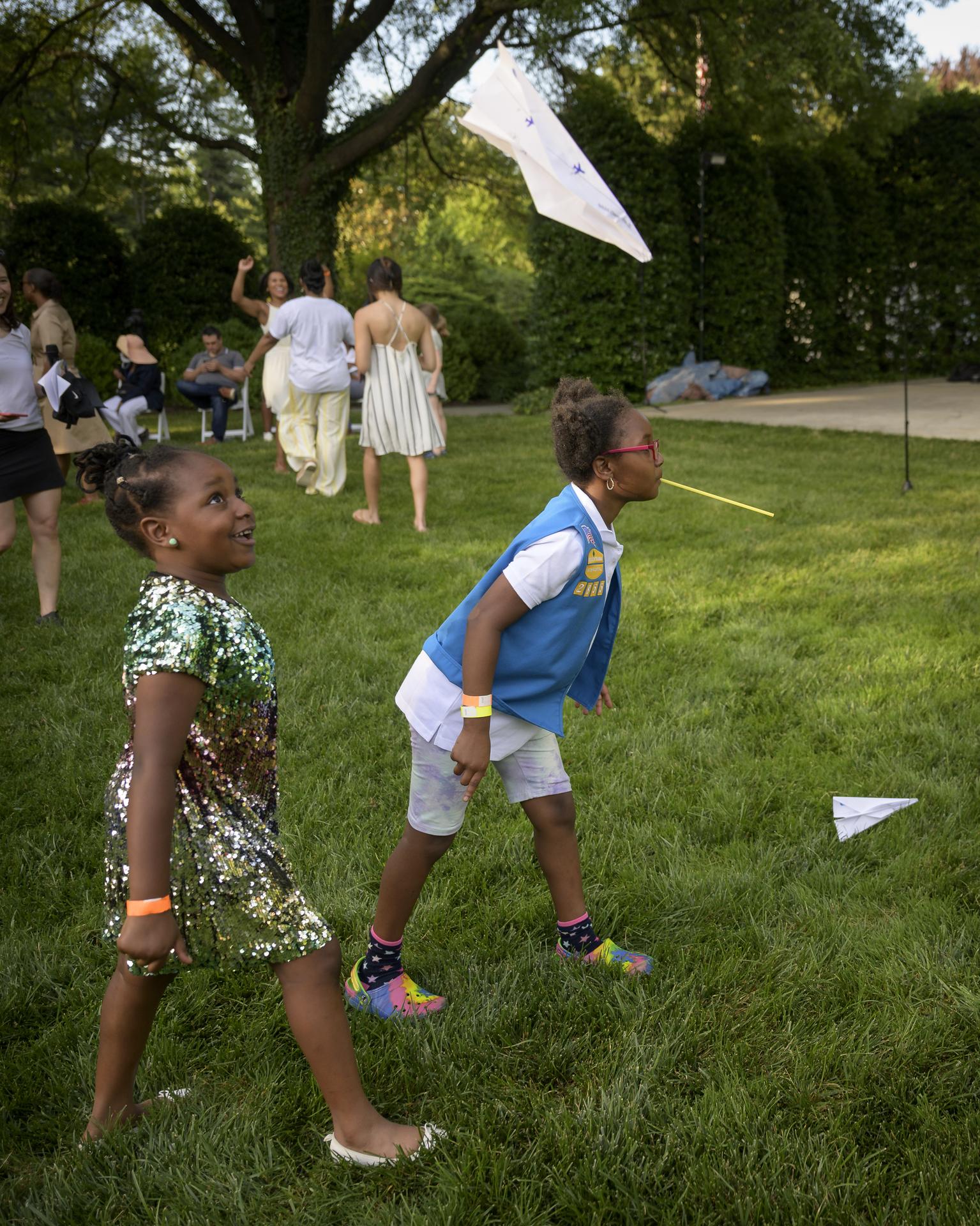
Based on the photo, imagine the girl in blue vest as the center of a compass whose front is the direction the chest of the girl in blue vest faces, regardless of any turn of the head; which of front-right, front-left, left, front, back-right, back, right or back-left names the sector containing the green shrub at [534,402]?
left

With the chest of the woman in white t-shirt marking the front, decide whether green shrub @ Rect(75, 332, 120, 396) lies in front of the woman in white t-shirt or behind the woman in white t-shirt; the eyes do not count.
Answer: in front

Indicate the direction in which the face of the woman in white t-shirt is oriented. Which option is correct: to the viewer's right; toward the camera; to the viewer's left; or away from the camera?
away from the camera

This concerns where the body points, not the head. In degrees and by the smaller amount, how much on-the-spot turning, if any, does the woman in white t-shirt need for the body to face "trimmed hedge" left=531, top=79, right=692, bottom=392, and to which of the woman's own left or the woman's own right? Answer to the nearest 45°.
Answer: approximately 45° to the woman's own right

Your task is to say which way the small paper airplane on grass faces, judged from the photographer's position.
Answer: facing to the right of the viewer

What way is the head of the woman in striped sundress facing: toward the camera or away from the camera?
away from the camera

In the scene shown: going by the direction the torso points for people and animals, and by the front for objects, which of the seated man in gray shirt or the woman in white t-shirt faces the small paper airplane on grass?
the seated man in gray shirt

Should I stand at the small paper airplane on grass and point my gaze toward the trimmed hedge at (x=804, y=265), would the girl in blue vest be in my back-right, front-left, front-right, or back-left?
back-left

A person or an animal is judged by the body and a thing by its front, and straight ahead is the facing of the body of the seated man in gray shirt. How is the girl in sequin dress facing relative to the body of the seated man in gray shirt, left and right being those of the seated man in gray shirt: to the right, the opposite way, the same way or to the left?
to the left

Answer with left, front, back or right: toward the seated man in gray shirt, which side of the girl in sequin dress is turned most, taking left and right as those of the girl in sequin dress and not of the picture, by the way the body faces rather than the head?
left

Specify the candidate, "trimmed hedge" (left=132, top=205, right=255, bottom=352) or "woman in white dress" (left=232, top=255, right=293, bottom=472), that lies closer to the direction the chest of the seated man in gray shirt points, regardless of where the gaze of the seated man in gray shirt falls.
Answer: the woman in white dress

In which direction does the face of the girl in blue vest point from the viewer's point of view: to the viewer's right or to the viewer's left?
to the viewer's right

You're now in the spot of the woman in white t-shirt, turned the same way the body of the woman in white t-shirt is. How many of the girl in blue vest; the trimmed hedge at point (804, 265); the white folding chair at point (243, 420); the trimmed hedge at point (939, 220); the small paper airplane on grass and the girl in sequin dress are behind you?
3

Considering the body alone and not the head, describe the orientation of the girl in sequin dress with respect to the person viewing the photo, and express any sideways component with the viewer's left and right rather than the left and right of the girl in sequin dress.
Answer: facing to the right of the viewer
